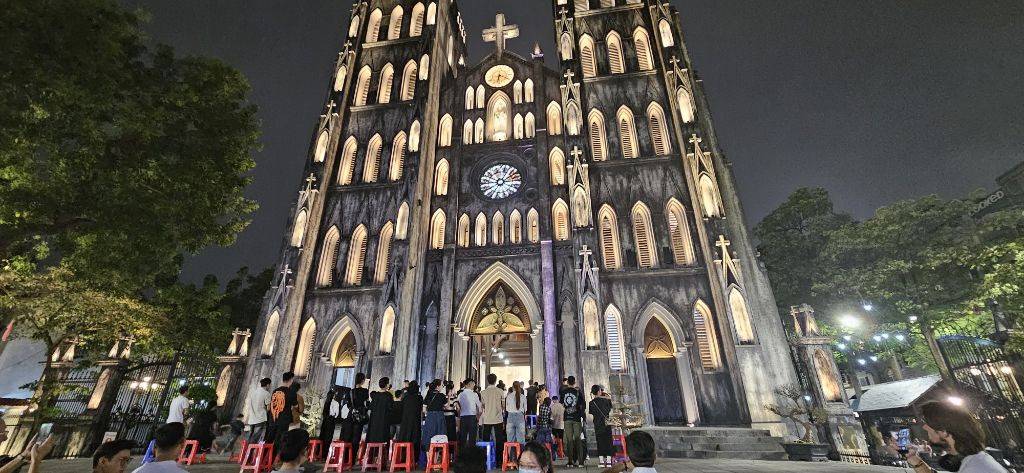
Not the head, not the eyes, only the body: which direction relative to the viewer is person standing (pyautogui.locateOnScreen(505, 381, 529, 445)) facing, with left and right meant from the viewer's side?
facing away from the viewer

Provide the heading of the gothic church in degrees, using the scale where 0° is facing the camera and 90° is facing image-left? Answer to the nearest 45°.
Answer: approximately 0°

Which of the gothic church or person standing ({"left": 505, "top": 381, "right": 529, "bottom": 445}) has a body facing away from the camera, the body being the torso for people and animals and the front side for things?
the person standing

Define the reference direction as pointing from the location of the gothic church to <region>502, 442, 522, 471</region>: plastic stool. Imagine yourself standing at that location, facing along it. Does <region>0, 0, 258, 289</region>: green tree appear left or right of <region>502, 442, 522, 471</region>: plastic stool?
right

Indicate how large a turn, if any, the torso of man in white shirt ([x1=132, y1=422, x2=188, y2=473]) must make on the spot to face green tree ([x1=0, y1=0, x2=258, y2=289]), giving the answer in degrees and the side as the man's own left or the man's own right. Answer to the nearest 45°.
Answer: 0° — they already face it

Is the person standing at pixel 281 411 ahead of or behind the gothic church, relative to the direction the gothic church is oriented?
ahead

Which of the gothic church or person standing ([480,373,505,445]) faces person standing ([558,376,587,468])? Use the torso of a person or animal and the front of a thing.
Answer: the gothic church

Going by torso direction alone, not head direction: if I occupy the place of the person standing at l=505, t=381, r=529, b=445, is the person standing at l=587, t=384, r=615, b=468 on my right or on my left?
on my right

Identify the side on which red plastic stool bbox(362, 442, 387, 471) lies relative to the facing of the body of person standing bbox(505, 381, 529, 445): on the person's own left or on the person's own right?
on the person's own left
